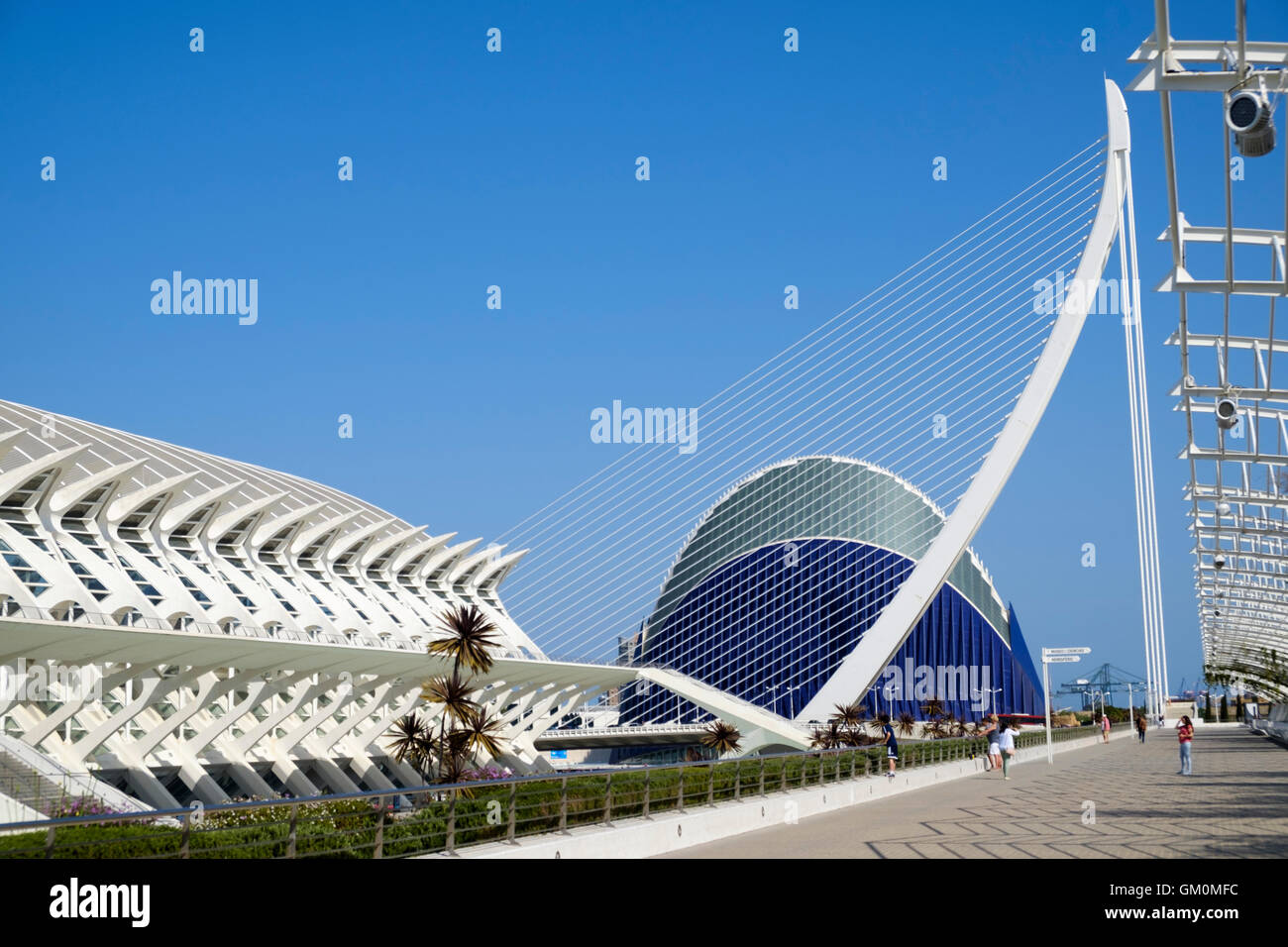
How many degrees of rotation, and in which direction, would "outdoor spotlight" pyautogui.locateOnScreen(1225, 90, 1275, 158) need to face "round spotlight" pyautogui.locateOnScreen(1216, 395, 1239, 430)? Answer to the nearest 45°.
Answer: approximately 135° to its right

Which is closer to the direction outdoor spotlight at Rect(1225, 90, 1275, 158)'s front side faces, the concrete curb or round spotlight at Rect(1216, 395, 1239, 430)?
the concrete curb

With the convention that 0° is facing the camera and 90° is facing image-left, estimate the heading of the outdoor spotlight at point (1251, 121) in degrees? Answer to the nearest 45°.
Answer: approximately 45°

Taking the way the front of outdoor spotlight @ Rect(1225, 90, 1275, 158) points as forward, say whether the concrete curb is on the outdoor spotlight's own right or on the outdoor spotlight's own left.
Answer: on the outdoor spotlight's own right

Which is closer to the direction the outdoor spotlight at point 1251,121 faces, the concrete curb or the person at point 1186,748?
the concrete curb

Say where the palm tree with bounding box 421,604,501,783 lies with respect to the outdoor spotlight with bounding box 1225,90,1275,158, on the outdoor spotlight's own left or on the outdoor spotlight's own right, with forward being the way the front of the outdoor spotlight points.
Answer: on the outdoor spotlight's own right
